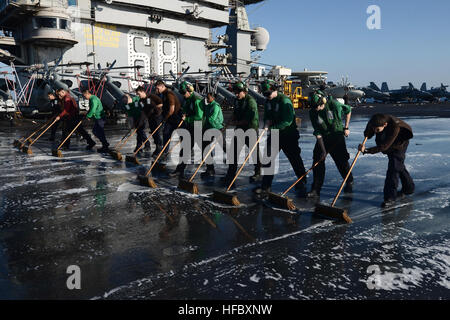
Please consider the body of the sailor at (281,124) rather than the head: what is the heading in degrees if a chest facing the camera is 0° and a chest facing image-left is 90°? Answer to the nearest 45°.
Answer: approximately 45°

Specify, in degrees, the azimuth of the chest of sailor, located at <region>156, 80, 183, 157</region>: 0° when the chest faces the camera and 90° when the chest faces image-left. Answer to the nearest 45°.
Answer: approximately 90°

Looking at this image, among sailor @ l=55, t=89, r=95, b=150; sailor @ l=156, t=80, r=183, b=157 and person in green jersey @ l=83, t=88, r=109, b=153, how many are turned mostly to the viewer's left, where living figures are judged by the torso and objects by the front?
3

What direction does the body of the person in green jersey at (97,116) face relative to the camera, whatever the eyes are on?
to the viewer's left

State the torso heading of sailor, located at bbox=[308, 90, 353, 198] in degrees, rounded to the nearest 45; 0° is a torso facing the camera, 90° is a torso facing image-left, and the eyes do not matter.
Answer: approximately 45°

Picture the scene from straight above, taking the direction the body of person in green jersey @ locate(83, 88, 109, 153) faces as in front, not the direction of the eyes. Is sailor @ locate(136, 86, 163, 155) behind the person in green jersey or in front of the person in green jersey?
behind

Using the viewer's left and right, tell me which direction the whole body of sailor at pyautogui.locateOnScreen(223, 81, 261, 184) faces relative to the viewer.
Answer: facing the viewer and to the left of the viewer

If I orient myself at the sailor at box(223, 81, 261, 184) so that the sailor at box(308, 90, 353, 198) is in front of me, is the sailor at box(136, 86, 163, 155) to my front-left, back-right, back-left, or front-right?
back-left

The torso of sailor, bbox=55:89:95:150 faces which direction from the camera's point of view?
to the viewer's left
